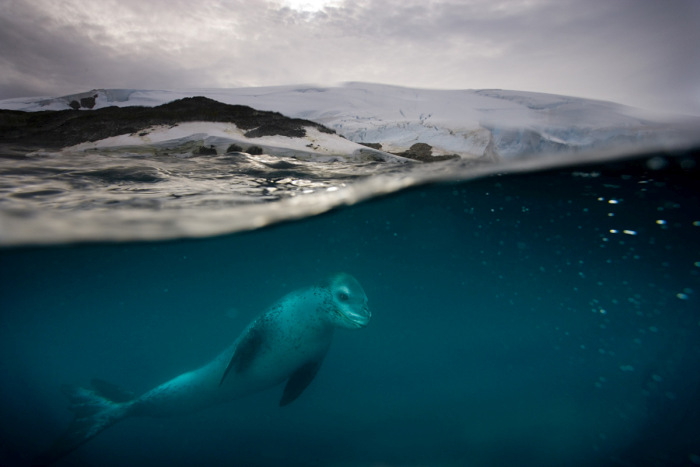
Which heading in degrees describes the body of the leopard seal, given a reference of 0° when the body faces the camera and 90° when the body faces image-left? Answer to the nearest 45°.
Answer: approximately 270°
